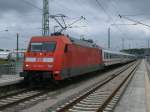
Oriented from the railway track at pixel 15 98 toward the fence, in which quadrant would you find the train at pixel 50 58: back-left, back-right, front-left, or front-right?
front-right

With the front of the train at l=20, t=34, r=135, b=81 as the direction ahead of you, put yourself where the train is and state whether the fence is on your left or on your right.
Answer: on your right

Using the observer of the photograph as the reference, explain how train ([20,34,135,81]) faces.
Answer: facing the viewer and to the left of the viewer

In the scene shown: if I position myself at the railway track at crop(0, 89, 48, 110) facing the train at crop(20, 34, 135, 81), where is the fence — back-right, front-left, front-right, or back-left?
front-left

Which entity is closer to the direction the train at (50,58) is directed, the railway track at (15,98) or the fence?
the railway track
